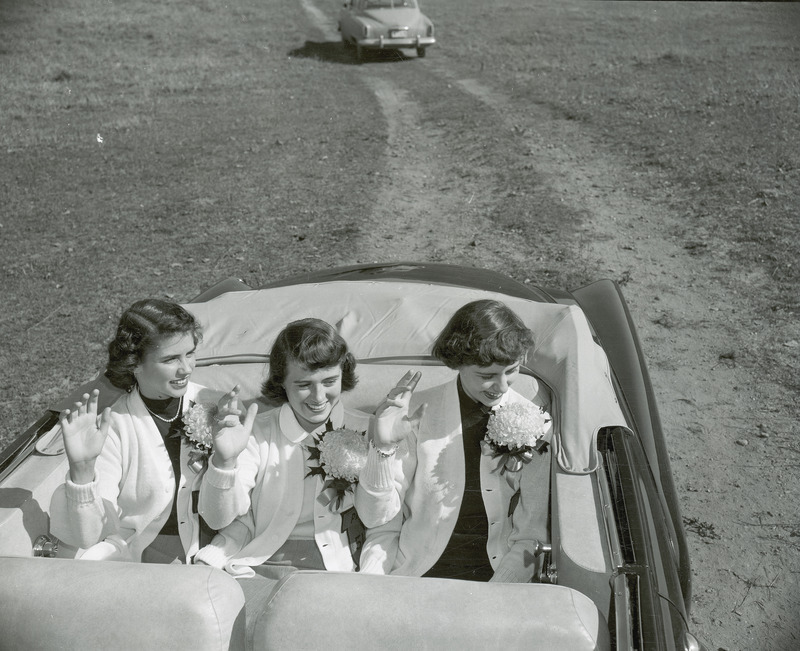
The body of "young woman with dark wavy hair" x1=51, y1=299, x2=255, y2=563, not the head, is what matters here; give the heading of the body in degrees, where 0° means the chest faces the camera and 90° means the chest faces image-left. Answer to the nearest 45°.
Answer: approximately 315°

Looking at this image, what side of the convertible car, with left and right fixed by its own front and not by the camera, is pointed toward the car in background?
back

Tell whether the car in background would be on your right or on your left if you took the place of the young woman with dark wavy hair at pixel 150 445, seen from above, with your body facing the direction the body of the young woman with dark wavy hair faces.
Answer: on your left
